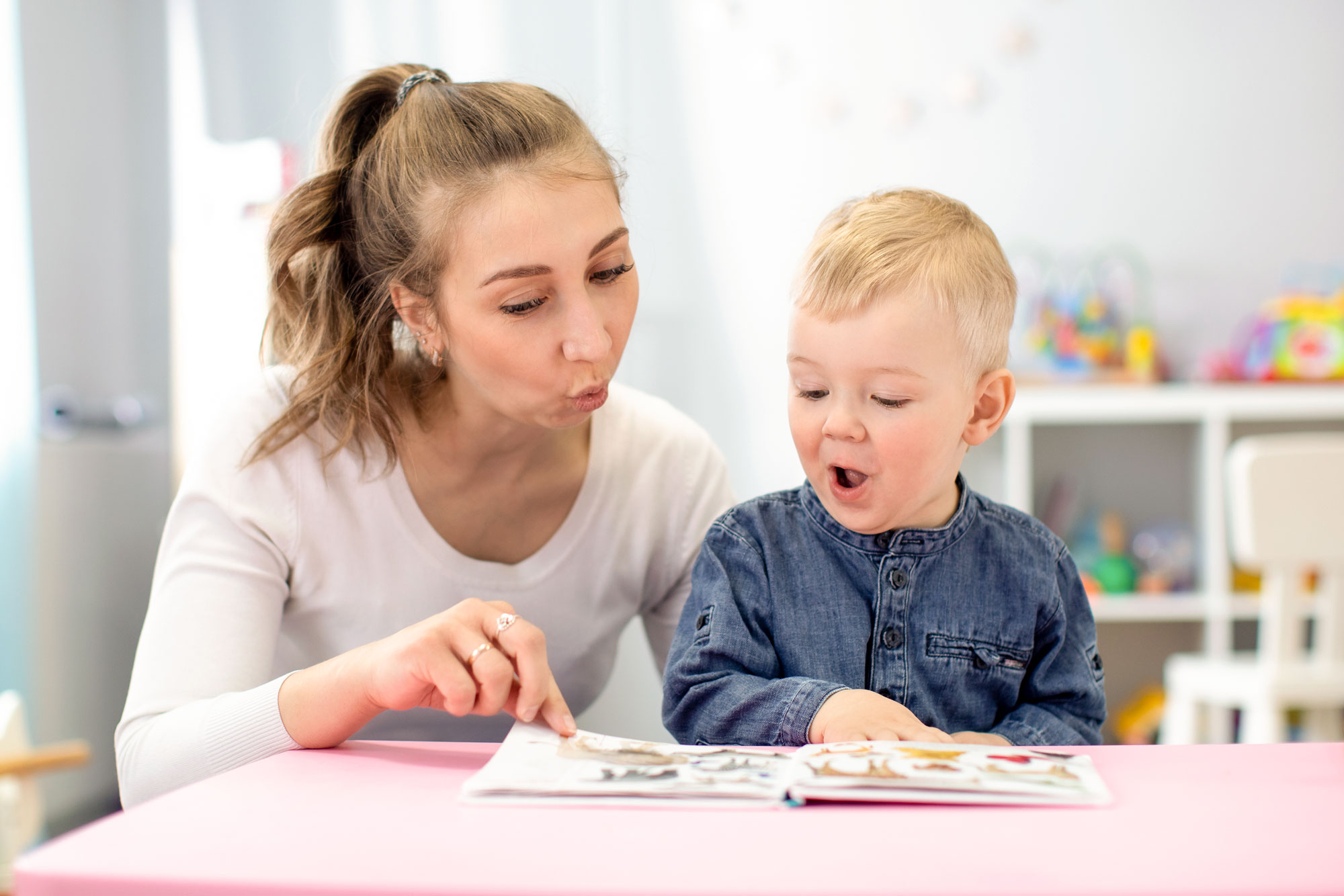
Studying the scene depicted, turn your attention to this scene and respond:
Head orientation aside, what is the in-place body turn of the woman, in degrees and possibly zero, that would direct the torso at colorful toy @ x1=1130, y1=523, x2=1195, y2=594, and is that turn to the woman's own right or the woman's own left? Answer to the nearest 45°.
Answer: approximately 90° to the woman's own left

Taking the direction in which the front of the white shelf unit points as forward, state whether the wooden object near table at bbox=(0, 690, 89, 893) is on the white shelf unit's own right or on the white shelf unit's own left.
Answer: on the white shelf unit's own right

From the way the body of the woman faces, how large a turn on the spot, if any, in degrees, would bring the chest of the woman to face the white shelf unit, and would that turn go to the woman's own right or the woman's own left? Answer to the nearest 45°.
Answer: approximately 90° to the woman's own left

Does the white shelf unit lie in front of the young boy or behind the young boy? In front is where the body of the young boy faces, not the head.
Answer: behind

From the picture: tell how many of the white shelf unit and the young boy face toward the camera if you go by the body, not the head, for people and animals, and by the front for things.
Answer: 2

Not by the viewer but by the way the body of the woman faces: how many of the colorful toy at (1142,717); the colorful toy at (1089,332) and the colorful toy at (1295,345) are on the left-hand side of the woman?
3
